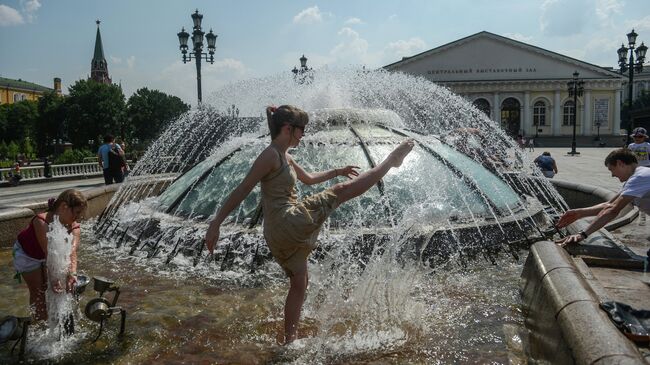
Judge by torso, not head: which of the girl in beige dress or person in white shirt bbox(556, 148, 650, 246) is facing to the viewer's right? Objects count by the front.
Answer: the girl in beige dress

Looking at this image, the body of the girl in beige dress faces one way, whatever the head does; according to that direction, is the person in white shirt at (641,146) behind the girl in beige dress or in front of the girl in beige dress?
in front

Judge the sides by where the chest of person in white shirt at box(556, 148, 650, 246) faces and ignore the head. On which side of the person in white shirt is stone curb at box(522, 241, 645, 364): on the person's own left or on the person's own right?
on the person's own left

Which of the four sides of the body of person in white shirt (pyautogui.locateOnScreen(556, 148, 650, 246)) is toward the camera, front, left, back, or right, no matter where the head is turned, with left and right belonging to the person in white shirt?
left

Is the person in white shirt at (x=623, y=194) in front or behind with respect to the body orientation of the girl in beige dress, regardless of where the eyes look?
in front

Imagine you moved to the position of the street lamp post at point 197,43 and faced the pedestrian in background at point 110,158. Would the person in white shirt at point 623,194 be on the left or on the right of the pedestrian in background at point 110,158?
left

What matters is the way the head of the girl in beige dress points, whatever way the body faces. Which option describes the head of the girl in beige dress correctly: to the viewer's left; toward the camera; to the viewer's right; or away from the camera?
to the viewer's right

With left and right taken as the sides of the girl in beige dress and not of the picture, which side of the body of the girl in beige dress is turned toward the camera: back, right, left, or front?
right

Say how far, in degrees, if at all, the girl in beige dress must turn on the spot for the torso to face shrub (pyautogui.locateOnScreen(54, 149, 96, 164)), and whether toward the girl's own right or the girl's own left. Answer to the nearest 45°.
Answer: approximately 135° to the girl's own left

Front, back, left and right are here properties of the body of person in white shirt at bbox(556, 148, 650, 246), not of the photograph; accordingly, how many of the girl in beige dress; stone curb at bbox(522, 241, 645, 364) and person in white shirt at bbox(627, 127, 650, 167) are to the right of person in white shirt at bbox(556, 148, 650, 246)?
1

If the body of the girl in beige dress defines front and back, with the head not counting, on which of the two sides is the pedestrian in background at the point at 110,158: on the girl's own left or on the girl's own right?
on the girl's own left

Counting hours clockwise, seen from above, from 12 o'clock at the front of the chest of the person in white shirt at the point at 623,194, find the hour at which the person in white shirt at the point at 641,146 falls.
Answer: the person in white shirt at the point at 641,146 is roughly at 3 o'clock from the person in white shirt at the point at 623,194.

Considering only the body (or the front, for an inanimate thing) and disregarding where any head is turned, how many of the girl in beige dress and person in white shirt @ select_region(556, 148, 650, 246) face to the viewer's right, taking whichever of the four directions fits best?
1

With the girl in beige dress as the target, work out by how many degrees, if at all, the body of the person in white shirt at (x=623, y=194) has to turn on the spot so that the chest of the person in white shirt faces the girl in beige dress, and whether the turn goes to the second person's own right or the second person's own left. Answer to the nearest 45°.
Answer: approximately 45° to the second person's own left
